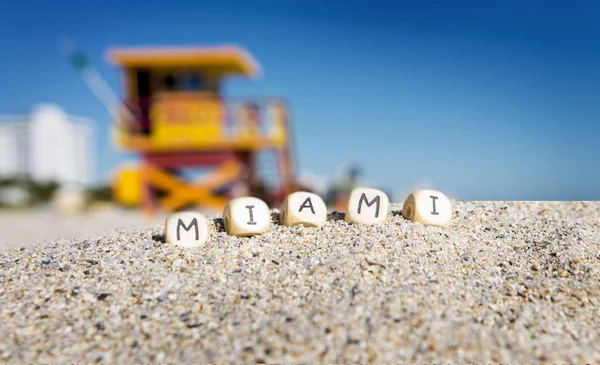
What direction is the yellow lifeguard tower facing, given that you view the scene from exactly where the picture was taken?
facing to the right of the viewer

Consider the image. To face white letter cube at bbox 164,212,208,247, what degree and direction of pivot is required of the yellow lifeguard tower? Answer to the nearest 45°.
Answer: approximately 90° to its right
